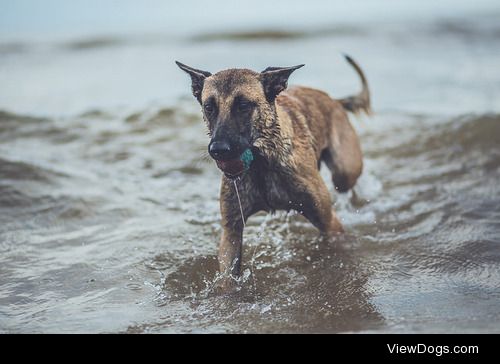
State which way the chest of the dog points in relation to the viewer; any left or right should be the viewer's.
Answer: facing the viewer and to the left of the viewer
